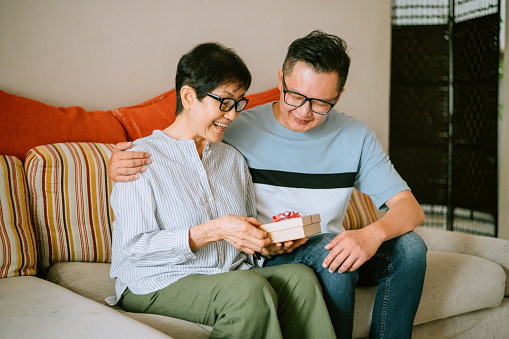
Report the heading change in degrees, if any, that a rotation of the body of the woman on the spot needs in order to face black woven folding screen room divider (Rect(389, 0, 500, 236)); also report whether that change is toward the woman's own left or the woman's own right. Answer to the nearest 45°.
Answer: approximately 90° to the woman's own left

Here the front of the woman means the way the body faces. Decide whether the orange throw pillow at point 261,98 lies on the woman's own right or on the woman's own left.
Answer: on the woman's own left

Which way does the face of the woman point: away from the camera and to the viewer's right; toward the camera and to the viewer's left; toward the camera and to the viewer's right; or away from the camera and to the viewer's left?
toward the camera and to the viewer's right

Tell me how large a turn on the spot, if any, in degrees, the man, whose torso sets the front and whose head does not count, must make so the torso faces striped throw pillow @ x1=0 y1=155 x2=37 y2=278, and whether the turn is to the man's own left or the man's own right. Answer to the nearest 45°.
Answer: approximately 90° to the man's own right

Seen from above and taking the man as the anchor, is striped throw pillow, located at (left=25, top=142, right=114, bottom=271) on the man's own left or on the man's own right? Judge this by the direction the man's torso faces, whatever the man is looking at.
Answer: on the man's own right

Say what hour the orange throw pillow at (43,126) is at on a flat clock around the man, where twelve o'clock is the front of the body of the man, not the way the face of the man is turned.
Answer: The orange throw pillow is roughly at 3 o'clock from the man.

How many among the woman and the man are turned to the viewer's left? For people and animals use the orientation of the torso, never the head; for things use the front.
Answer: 0

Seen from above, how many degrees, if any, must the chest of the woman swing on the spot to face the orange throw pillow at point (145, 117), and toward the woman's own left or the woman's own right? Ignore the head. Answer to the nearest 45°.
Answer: approximately 135° to the woman's own left
